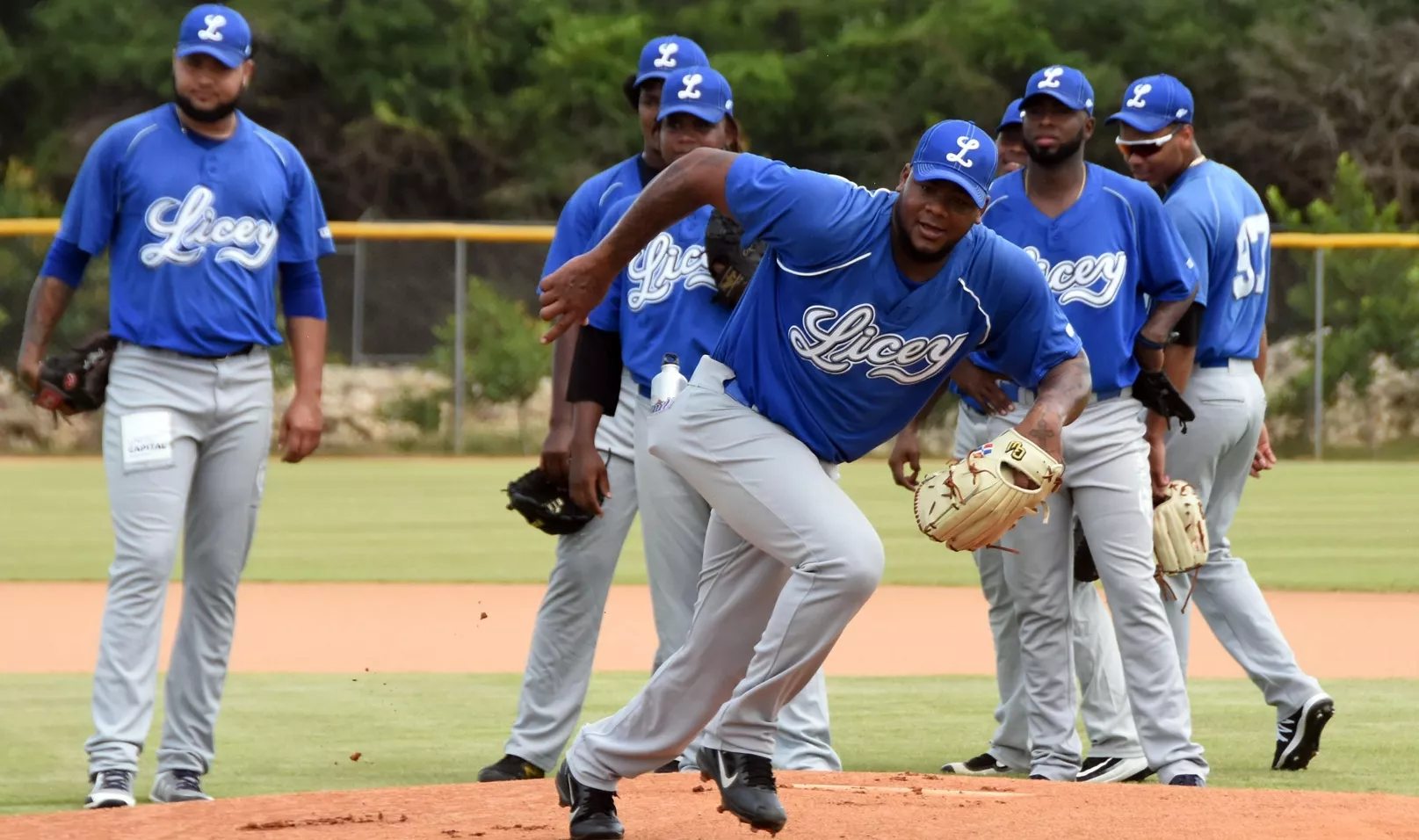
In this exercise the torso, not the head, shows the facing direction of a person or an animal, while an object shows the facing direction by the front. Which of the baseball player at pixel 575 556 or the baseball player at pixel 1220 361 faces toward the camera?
the baseball player at pixel 575 556

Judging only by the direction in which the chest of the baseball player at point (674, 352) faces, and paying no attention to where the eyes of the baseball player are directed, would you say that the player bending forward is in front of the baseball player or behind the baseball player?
in front

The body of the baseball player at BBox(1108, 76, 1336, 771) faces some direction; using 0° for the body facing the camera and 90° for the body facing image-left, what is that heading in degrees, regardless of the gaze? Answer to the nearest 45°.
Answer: approximately 135°

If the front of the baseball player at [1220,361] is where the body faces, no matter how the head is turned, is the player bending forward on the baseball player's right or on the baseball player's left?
on the baseball player's left

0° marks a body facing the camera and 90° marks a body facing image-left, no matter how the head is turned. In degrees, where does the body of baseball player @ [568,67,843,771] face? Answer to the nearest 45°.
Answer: approximately 0°

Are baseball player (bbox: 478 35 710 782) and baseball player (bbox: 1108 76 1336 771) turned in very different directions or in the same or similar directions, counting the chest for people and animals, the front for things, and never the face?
very different directions

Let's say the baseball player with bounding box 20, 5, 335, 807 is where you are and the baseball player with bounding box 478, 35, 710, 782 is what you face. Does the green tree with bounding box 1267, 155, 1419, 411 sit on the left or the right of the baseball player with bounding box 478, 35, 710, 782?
left

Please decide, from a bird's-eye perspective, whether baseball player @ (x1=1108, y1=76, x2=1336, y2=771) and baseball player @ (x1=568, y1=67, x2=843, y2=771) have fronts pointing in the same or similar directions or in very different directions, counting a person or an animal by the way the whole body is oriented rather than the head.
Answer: very different directions

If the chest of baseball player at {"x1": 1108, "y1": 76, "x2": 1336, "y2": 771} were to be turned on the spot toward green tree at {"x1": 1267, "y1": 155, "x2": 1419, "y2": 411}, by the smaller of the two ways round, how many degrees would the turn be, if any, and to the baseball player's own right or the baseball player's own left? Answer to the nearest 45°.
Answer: approximately 45° to the baseball player's own right

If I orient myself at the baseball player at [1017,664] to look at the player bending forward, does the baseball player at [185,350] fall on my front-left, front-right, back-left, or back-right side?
front-right

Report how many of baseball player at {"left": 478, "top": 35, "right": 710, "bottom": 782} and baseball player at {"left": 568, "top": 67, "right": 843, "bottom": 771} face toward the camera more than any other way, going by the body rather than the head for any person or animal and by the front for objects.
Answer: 2

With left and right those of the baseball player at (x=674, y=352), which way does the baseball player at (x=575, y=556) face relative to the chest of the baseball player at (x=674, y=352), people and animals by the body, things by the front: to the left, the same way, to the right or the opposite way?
the same way

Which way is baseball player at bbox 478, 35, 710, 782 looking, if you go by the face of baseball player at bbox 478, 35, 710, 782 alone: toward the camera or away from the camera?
toward the camera

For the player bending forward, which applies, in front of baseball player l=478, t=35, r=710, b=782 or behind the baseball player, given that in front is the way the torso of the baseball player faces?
in front

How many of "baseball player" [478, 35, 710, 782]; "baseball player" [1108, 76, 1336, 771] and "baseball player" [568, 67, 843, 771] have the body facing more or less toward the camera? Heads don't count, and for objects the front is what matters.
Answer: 2

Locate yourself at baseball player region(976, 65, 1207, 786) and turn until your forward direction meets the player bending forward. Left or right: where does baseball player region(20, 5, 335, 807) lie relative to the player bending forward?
right

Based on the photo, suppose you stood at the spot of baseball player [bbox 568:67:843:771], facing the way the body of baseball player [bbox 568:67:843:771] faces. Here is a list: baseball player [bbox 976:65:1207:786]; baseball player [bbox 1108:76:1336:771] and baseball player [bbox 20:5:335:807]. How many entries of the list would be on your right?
1
